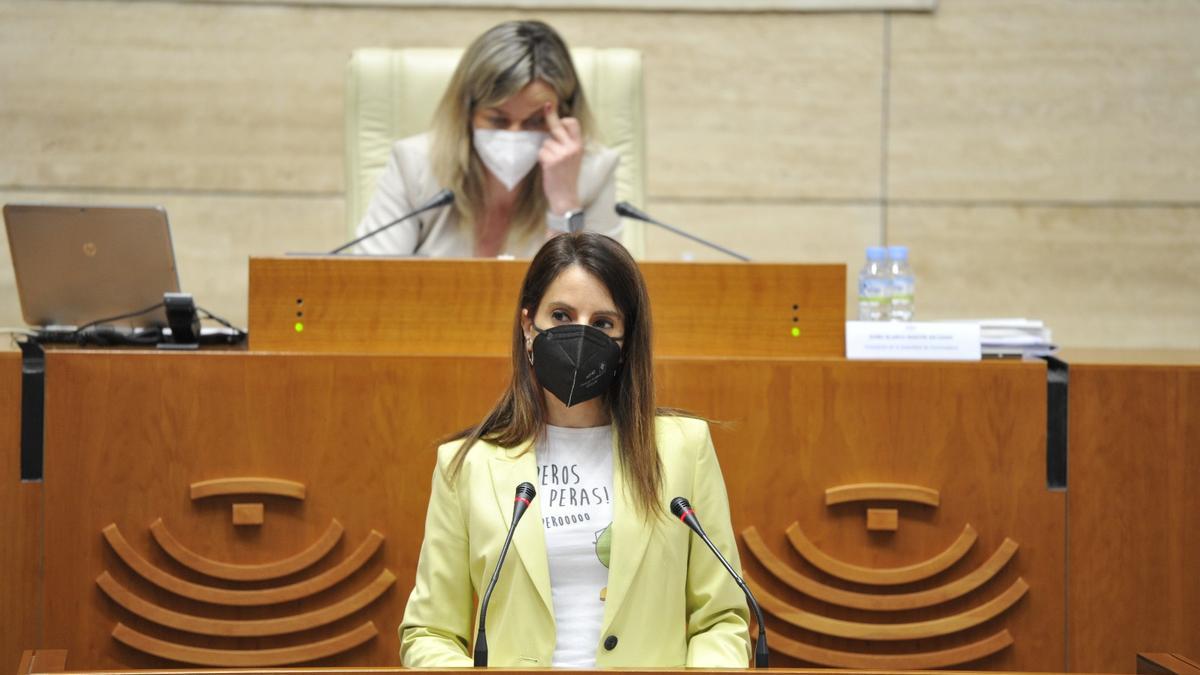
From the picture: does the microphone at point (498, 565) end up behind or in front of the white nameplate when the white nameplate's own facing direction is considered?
in front

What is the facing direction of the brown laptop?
away from the camera

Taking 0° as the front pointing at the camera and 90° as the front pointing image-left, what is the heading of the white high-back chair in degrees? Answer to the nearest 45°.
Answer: approximately 0°

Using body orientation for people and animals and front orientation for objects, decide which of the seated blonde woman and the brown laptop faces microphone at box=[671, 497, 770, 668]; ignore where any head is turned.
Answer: the seated blonde woman

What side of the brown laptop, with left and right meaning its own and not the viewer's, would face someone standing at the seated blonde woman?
right

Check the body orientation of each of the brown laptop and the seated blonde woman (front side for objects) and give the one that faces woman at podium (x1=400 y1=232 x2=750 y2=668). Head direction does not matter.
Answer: the seated blonde woman

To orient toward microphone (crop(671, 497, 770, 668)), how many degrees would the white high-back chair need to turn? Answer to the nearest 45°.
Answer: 0° — it already faces it

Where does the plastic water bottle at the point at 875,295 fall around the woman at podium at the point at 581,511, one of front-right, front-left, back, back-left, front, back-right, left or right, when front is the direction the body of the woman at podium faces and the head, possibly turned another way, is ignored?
back-left

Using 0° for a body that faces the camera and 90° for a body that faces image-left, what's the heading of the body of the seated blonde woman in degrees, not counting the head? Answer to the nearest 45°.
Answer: approximately 0°

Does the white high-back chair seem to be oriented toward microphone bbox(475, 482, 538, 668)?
yes

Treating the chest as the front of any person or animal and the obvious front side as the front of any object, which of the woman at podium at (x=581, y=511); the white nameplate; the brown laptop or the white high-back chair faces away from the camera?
the brown laptop

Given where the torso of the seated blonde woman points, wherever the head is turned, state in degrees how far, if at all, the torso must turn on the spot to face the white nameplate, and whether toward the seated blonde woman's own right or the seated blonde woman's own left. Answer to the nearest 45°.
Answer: approximately 45° to the seated blonde woman's own left
